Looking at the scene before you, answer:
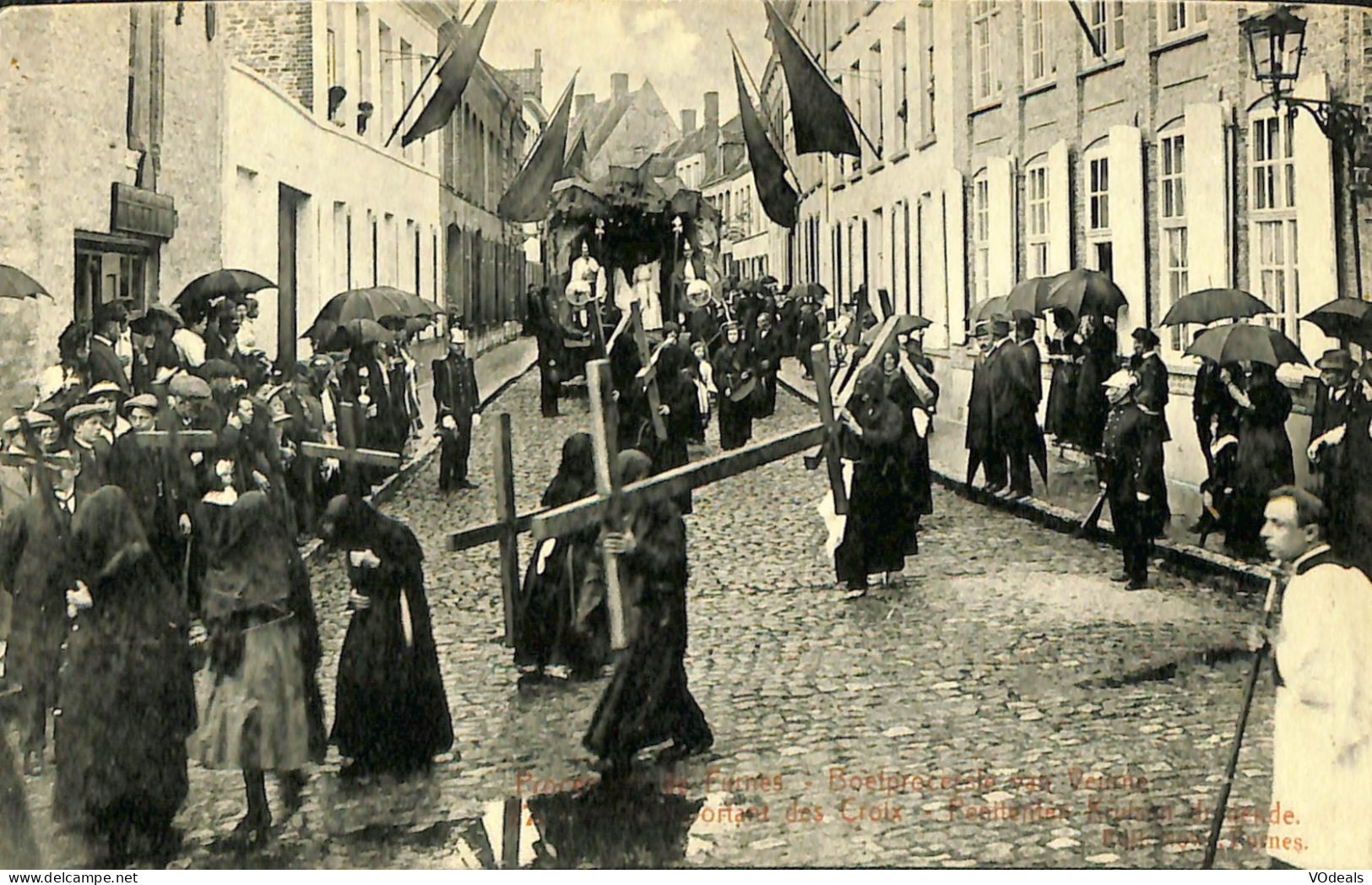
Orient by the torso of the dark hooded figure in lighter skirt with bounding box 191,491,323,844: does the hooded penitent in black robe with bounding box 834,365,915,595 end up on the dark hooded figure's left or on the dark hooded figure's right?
on the dark hooded figure's left

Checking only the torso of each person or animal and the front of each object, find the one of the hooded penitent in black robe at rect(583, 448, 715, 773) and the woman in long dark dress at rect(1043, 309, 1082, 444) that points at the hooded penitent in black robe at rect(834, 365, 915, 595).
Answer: the woman in long dark dress

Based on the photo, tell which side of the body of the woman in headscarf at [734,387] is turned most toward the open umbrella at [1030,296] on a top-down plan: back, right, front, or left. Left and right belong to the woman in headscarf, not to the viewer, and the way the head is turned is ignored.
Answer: left

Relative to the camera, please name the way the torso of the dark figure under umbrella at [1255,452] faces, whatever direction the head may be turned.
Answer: to the viewer's left

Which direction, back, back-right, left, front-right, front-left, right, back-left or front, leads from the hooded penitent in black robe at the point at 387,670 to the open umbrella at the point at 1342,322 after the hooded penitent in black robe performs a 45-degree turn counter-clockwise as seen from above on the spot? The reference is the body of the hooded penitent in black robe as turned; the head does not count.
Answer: back-left

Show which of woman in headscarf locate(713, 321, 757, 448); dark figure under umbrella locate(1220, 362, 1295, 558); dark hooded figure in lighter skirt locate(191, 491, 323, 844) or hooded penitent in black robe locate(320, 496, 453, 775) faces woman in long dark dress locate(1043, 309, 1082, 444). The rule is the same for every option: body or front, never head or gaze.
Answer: dark figure under umbrella locate(1220, 362, 1295, 558)
